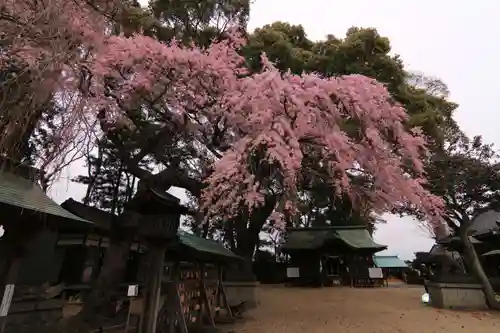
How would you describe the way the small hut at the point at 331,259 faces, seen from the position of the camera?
facing the viewer

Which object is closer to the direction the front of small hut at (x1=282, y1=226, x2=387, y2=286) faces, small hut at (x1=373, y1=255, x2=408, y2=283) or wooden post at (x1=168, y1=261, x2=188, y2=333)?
the wooden post

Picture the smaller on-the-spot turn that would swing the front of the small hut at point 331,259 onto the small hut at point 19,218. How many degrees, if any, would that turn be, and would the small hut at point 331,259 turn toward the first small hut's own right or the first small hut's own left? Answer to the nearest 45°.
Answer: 0° — it already faces it

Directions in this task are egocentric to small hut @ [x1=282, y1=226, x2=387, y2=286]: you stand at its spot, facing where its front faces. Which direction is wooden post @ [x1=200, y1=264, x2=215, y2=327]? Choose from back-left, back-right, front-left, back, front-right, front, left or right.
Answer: front

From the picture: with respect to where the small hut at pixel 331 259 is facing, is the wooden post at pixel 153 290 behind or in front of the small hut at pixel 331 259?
in front

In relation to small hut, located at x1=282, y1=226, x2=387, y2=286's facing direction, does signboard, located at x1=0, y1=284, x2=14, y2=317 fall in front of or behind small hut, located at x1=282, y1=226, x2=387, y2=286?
in front

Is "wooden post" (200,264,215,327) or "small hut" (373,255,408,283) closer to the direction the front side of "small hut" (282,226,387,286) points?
the wooden post

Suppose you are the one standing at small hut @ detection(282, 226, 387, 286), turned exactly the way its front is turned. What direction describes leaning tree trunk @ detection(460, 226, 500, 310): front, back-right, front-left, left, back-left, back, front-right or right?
front-left

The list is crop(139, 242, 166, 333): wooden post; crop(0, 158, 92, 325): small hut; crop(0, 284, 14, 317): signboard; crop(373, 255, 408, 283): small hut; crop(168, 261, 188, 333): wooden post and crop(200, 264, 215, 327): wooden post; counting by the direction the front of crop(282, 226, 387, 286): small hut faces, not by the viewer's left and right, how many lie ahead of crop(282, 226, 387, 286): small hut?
5

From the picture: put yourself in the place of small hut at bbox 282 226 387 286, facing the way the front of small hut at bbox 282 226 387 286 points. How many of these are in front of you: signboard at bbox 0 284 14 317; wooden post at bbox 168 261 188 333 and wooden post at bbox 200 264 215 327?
3

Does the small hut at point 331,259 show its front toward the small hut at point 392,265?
no

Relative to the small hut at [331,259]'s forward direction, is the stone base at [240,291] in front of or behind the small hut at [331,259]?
in front

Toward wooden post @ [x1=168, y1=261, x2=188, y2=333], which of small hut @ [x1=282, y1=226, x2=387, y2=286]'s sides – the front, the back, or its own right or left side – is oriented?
front
